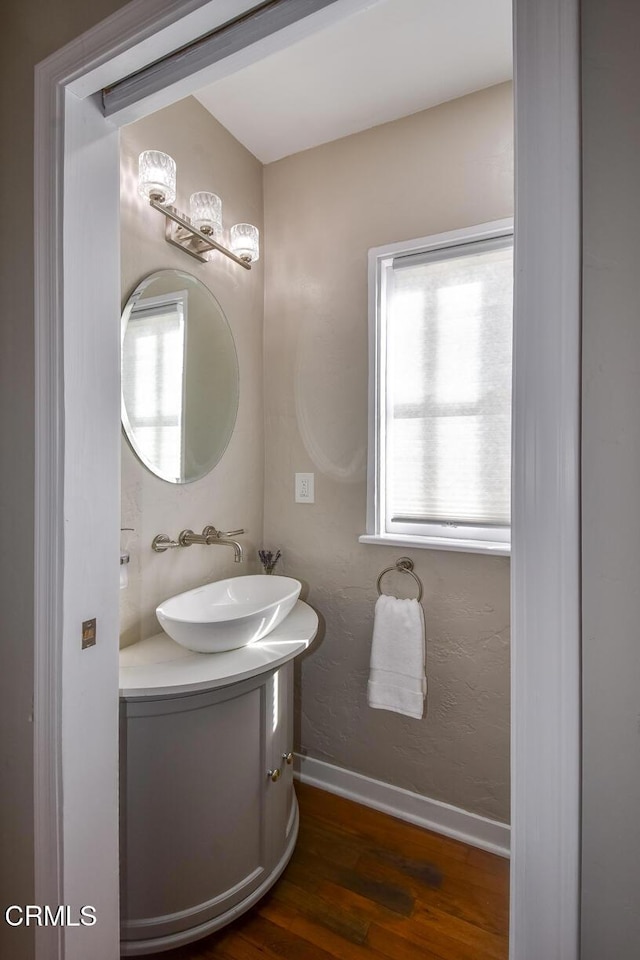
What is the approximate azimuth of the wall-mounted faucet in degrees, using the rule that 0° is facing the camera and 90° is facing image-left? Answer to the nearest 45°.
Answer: approximately 315°

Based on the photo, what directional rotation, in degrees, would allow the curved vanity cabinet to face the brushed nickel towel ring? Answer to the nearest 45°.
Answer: approximately 90° to its left

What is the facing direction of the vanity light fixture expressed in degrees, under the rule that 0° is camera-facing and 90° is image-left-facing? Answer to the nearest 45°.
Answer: approximately 315°

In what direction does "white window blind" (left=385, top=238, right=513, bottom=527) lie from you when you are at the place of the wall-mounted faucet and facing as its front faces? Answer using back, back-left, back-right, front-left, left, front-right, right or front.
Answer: front-left

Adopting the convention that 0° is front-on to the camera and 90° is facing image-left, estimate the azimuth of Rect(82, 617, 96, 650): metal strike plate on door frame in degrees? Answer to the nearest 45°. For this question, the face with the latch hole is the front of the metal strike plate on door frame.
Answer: approximately 315°
